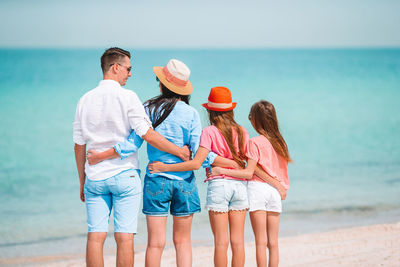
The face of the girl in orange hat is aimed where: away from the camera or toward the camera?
away from the camera

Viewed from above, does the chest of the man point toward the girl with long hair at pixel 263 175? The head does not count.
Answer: no

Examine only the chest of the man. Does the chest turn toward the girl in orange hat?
no

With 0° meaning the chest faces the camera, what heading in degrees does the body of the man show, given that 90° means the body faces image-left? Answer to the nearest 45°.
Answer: approximately 180°
